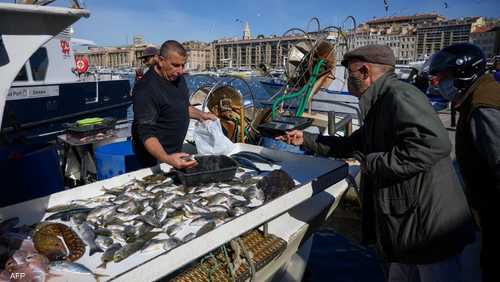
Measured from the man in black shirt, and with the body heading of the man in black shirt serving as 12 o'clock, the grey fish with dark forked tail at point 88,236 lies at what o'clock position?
The grey fish with dark forked tail is roughly at 2 o'clock from the man in black shirt.

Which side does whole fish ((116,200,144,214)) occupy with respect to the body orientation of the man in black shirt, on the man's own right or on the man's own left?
on the man's own right

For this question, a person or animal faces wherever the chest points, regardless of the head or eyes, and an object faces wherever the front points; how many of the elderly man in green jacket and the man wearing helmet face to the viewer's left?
2

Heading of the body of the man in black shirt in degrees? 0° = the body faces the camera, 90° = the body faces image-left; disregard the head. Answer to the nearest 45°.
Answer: approximately 315°

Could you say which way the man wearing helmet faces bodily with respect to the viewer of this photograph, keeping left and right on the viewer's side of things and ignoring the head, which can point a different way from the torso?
facing to the left of the viewer

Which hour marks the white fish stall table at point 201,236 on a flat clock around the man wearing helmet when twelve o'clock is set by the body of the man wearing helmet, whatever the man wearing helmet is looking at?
The white fish stall table is roughly at 11 o'clock from the man wearing helmet.

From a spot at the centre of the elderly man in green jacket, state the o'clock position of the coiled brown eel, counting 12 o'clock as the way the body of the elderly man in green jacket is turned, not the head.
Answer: The coiled brown eel is roughly at 11 o'clock from the elderly man in green jacket.

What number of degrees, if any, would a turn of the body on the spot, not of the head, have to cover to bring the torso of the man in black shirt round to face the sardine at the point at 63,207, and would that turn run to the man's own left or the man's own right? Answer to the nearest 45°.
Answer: approximately 90° to the man's own right

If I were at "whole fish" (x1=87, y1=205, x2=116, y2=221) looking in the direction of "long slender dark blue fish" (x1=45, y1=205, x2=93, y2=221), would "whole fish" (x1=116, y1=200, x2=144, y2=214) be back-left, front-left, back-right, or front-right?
back-right

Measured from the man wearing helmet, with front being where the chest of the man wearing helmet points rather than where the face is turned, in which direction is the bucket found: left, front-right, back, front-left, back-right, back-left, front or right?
front

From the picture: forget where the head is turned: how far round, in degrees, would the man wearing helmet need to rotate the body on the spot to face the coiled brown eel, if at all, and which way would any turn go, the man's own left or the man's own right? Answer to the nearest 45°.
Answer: approximately 45° to the man's own left

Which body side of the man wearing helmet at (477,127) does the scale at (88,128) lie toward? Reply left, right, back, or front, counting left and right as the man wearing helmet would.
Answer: front

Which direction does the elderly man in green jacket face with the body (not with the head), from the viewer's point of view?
to the viewer's left

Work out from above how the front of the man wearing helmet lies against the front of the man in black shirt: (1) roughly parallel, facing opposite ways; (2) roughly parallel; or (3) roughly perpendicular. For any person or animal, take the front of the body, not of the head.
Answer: roughly parallel, facing opposite ways

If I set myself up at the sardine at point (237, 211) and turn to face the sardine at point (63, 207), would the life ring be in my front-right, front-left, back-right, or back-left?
front-right

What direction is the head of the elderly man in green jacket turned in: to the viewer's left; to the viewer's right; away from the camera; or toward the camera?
to the viewer's left

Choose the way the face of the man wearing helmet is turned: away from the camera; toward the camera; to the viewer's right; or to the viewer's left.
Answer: to the viewer's left
